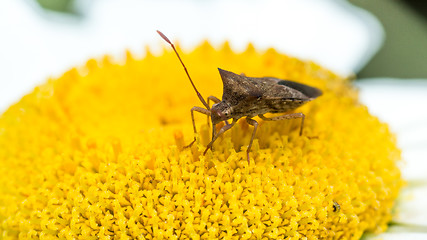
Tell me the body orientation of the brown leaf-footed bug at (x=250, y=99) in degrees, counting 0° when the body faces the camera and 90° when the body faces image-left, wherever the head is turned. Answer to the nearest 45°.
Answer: approximately 45°
